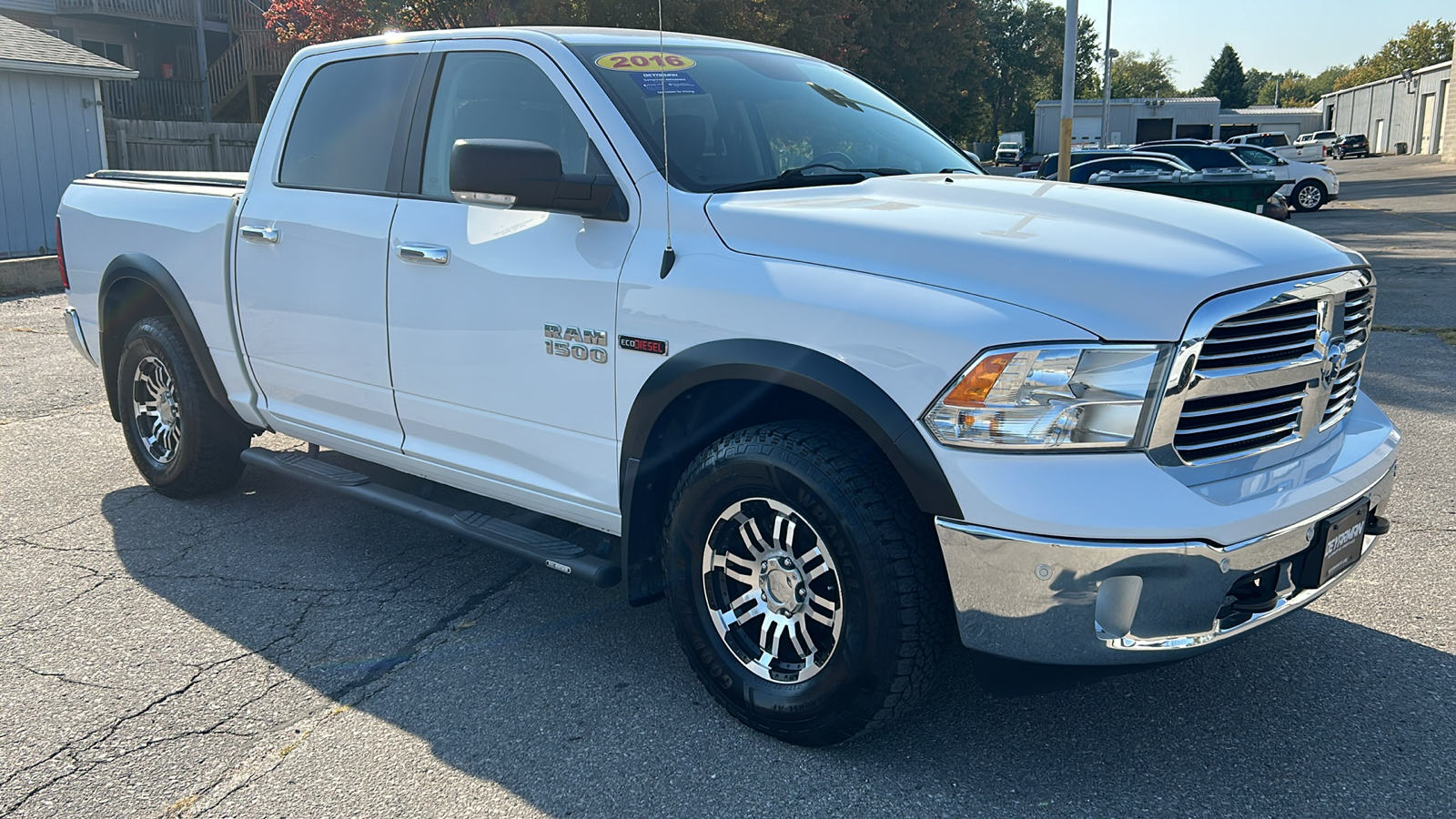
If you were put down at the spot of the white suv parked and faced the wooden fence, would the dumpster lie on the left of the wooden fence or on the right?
left

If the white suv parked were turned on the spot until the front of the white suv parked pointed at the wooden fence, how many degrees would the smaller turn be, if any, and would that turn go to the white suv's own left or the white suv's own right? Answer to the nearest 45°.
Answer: approximately 135° to the white suv's own right

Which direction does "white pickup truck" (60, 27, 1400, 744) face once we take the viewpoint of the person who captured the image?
facing the viewer and to the right of the viewer

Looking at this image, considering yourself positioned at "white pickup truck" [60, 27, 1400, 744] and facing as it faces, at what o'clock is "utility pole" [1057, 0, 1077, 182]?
The utility pole is roughly at 8 o'clock from the white pickup truck.

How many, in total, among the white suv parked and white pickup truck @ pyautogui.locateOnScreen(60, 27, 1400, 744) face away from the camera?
0

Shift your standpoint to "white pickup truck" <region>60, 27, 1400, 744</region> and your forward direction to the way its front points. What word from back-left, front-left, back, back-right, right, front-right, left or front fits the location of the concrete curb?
back

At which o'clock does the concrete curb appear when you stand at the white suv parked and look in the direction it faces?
The concrete curb is roughly at 4 o'clock from the white suv parked.

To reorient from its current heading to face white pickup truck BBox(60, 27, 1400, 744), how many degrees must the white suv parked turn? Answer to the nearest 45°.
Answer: approximately 90° to its right

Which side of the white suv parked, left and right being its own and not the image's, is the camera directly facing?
right
